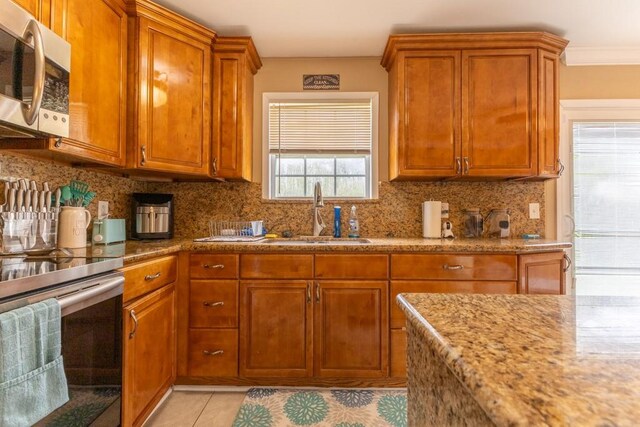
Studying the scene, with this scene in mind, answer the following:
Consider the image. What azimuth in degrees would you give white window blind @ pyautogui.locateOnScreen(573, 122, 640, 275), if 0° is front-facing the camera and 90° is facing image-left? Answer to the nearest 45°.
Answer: approximately 0°

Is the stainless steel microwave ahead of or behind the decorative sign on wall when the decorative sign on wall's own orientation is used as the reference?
ahead

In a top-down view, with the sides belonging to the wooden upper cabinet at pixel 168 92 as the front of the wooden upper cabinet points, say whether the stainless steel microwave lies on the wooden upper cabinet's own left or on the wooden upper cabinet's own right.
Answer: on the wooden upper cabinet's own right

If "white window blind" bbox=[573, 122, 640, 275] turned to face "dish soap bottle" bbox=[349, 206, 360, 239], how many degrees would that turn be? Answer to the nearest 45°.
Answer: approximately 45° to its right

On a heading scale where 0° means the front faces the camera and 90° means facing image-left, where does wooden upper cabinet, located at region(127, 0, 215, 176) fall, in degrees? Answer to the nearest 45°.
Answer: approximately 315°
